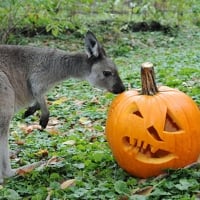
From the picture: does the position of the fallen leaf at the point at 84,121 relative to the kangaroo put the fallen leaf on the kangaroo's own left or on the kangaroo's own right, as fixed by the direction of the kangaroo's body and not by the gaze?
on the kangaroo's own left

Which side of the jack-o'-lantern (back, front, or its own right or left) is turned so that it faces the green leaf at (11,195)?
right

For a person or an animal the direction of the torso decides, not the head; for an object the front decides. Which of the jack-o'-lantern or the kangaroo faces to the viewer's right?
the kangaroo

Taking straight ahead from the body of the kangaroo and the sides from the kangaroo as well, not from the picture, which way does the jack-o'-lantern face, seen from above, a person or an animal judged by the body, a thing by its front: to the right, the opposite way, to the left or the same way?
to the right

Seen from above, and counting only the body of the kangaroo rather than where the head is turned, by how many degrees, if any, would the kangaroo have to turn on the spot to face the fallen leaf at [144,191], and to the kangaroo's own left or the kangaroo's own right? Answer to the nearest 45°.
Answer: approximately 45° to the kangaroo's own right

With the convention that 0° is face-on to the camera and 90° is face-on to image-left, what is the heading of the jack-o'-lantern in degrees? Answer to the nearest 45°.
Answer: approximately 0°

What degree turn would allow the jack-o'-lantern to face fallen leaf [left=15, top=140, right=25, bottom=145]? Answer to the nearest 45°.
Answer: approximately 135° to its right

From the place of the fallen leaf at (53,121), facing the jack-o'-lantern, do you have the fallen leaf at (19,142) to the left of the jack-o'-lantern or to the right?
right

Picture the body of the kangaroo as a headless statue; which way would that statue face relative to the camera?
to the viewer's right

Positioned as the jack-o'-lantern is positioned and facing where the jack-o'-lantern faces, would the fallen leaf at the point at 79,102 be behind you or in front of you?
behind
